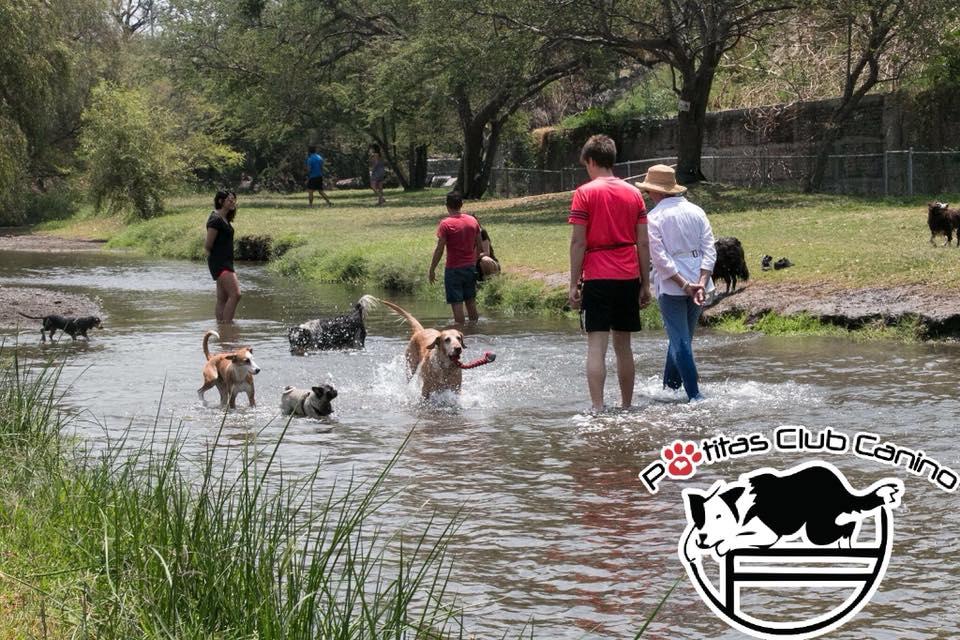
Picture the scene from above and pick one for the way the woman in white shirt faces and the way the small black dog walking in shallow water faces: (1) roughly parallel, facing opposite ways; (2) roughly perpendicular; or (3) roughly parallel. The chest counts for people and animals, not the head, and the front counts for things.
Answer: roughly perpendicular

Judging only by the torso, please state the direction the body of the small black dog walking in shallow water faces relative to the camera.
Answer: to the viewer's right

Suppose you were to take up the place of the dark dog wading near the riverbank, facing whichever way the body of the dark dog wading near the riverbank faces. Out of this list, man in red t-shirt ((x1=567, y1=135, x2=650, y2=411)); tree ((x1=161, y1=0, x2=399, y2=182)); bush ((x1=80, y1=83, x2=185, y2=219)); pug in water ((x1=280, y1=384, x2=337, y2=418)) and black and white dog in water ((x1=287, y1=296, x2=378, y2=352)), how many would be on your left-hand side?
2

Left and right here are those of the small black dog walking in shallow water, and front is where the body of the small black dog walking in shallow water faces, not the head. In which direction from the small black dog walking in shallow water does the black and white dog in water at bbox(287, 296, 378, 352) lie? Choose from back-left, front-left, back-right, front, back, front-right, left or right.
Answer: front-right

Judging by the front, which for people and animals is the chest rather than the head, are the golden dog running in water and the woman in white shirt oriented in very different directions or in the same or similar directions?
very different directions

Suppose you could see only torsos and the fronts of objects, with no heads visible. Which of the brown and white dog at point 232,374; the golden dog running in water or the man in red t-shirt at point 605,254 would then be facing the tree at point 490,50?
the man in red t-shirt

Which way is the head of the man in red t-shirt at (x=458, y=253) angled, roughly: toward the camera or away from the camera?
away from the camera

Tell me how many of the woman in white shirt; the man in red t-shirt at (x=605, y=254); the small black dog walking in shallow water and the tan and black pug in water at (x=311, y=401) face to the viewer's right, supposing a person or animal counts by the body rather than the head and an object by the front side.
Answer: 2

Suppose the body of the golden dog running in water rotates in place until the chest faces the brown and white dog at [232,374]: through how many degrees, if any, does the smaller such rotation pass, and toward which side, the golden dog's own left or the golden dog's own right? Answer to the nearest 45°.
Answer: approximately 135° to the golden dog's own right

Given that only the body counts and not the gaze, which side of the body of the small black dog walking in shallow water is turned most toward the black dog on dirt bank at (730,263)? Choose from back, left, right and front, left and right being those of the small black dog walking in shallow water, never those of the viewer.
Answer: front

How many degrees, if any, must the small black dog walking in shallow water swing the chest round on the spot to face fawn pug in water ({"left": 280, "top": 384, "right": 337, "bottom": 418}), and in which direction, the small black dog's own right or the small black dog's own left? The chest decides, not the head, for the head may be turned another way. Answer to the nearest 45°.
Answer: approximately 90° to the small black dog's own right

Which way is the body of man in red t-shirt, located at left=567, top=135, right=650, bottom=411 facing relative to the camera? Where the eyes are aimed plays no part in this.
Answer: away from the camera

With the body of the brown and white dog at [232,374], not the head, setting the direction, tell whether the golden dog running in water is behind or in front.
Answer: in front

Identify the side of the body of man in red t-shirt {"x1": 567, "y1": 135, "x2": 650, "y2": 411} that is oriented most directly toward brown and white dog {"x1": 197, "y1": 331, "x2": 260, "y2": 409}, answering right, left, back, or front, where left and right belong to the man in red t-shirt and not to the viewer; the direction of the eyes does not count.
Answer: left

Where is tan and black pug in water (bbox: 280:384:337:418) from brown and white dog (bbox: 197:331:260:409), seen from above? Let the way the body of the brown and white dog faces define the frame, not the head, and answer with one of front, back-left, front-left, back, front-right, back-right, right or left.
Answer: front

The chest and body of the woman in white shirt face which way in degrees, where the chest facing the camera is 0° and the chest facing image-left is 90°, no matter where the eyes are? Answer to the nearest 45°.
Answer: approximately 135°

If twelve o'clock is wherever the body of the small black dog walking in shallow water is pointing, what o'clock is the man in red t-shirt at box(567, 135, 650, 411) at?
The man in red t-shirt is roughly at 2 o'clock from the small black dog walking in shallow water.

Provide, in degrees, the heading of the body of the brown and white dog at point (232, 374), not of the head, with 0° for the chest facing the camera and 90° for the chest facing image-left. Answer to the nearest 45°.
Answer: approximately 315°
